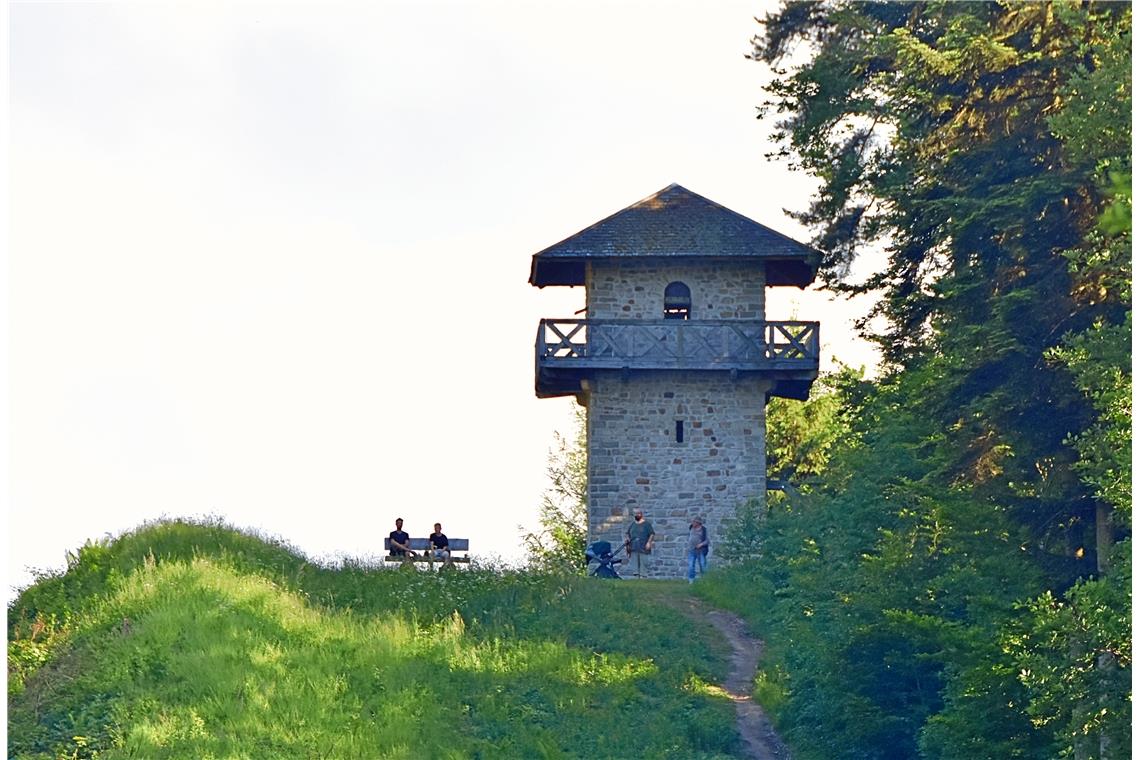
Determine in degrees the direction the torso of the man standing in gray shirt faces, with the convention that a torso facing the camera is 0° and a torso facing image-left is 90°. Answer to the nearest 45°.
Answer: approximately 0°

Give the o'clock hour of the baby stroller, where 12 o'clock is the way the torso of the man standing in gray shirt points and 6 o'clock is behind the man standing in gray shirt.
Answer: The baby stroller is roughly at 2 o'clock from the man standing in gray shirt.

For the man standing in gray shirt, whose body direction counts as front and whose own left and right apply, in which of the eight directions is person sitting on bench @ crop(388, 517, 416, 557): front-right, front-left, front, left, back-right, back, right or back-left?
front-right

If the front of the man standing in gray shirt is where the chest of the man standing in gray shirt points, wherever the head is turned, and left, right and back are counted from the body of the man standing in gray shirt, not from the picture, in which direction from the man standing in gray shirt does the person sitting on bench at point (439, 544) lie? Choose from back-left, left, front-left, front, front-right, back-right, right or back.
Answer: front-right
